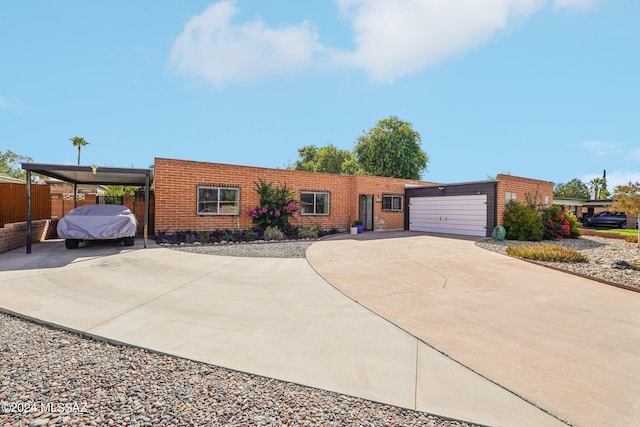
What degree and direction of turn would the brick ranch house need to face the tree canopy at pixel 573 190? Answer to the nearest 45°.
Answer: approximately 135° to its left

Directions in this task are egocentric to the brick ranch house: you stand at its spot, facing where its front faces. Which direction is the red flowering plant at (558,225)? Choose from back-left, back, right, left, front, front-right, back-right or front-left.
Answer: left

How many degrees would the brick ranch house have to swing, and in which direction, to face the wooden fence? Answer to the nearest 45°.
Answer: approximately 45° to its right

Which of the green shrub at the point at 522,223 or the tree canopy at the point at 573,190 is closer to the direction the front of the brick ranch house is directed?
the green shrub

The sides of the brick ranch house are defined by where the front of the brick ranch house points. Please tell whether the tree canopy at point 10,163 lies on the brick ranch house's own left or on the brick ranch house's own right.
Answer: on the brick ranch house's own right

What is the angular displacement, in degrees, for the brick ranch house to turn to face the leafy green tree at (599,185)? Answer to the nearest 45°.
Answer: approximately 135° to its left

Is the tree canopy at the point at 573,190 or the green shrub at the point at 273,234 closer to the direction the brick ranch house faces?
the green shrub

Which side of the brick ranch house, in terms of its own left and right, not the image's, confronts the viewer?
front

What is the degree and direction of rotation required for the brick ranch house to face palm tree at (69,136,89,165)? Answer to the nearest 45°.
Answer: approximately 135° to its right

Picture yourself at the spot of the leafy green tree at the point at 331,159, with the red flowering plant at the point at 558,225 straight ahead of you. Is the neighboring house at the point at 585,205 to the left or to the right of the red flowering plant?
left

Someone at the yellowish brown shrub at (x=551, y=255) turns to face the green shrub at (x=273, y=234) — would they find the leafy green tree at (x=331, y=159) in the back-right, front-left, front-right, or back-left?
front-right

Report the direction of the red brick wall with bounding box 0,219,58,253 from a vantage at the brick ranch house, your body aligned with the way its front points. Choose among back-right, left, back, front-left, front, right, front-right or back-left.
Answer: front-right

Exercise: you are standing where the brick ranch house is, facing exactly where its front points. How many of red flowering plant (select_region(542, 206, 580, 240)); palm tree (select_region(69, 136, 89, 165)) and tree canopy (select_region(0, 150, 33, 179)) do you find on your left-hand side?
1

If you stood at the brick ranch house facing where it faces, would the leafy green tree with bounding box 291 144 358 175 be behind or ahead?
behind

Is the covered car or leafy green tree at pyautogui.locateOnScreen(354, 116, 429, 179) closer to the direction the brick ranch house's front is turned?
the covered car
